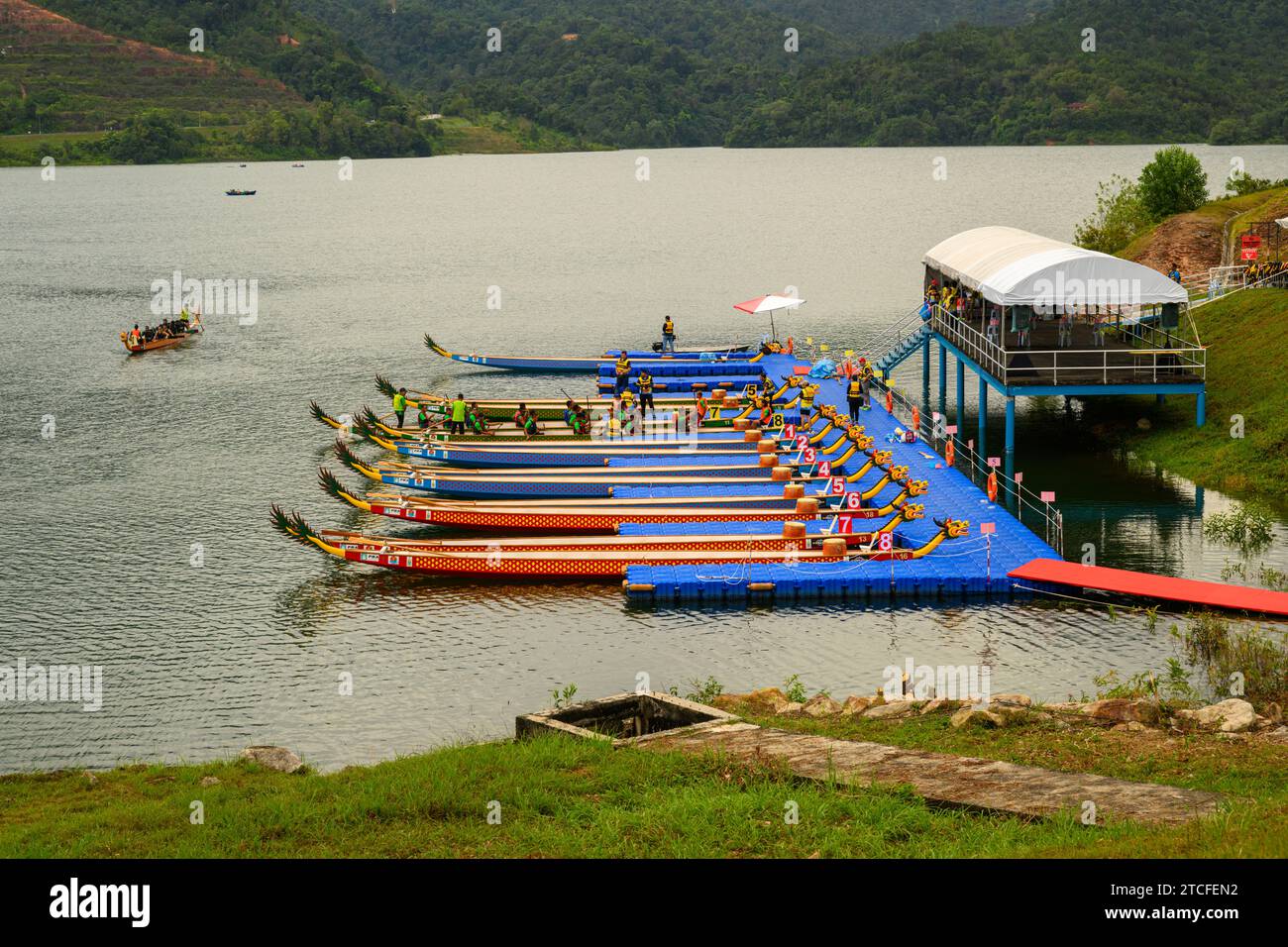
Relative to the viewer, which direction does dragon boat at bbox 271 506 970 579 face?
to the viewer's right

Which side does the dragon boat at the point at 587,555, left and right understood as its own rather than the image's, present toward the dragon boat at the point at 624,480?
left

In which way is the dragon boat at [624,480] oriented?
to the viewer's right

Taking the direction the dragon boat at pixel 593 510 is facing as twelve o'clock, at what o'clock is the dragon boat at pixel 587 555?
the dragon boat at pixel 587 555 is roughly at 3 o'clock from the dragon boat at pixel 593 510.

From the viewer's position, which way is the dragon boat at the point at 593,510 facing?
facing to the right of the viewer

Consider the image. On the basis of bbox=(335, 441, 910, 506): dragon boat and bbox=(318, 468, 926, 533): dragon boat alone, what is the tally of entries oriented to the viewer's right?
2

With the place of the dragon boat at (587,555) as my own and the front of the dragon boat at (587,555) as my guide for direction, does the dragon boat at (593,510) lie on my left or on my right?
on my left

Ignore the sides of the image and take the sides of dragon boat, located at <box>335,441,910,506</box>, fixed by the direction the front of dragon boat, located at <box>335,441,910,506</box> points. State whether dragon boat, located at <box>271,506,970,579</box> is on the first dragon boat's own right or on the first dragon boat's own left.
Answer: on the first dragon boat's own right
